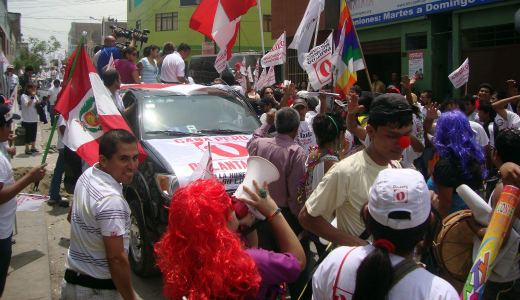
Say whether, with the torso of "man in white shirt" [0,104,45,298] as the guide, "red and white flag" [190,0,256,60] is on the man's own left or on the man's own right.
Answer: on the man's own left

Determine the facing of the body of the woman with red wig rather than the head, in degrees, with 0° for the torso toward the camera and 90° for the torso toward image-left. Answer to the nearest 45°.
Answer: approximately 225°

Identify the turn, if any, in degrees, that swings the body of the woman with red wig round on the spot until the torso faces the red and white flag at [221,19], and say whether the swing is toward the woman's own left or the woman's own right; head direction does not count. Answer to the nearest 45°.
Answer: approximately 45° to the woman's own left

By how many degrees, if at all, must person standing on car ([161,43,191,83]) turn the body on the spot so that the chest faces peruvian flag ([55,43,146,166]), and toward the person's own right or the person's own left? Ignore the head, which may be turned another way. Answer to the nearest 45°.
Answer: approximately 90° to the person's own right

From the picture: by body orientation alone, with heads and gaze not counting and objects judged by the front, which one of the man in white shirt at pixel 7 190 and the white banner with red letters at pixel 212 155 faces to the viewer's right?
the man in white shirt

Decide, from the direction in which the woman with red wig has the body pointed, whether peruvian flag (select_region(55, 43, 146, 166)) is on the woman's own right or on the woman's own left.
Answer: on the woman's own left

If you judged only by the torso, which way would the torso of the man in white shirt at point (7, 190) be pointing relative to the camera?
to the viewer's right

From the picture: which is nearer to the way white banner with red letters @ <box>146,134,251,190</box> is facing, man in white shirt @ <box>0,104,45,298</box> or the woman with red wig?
the woman with red wig

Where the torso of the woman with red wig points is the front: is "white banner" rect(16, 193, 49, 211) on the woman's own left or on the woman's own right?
on the woman's own left
